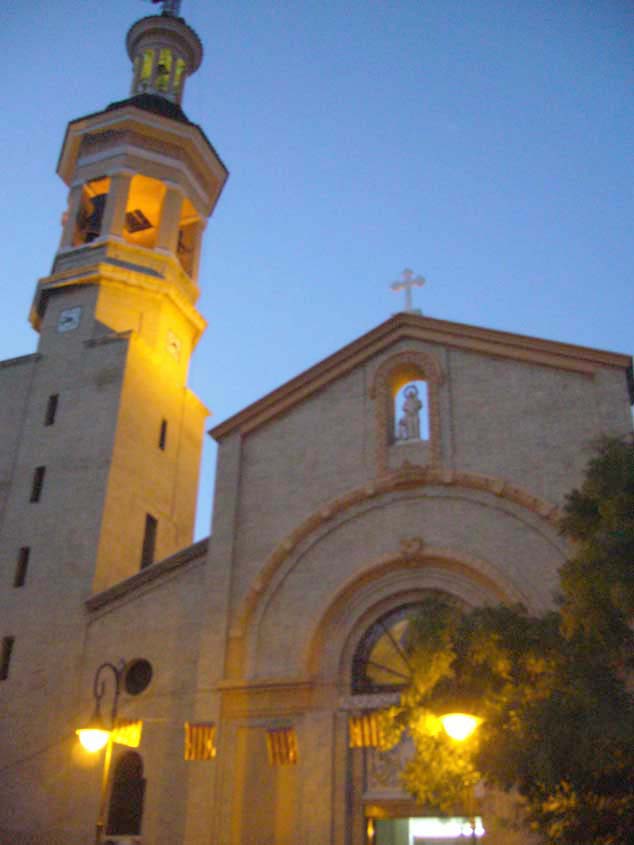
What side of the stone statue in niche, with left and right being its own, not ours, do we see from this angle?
front
